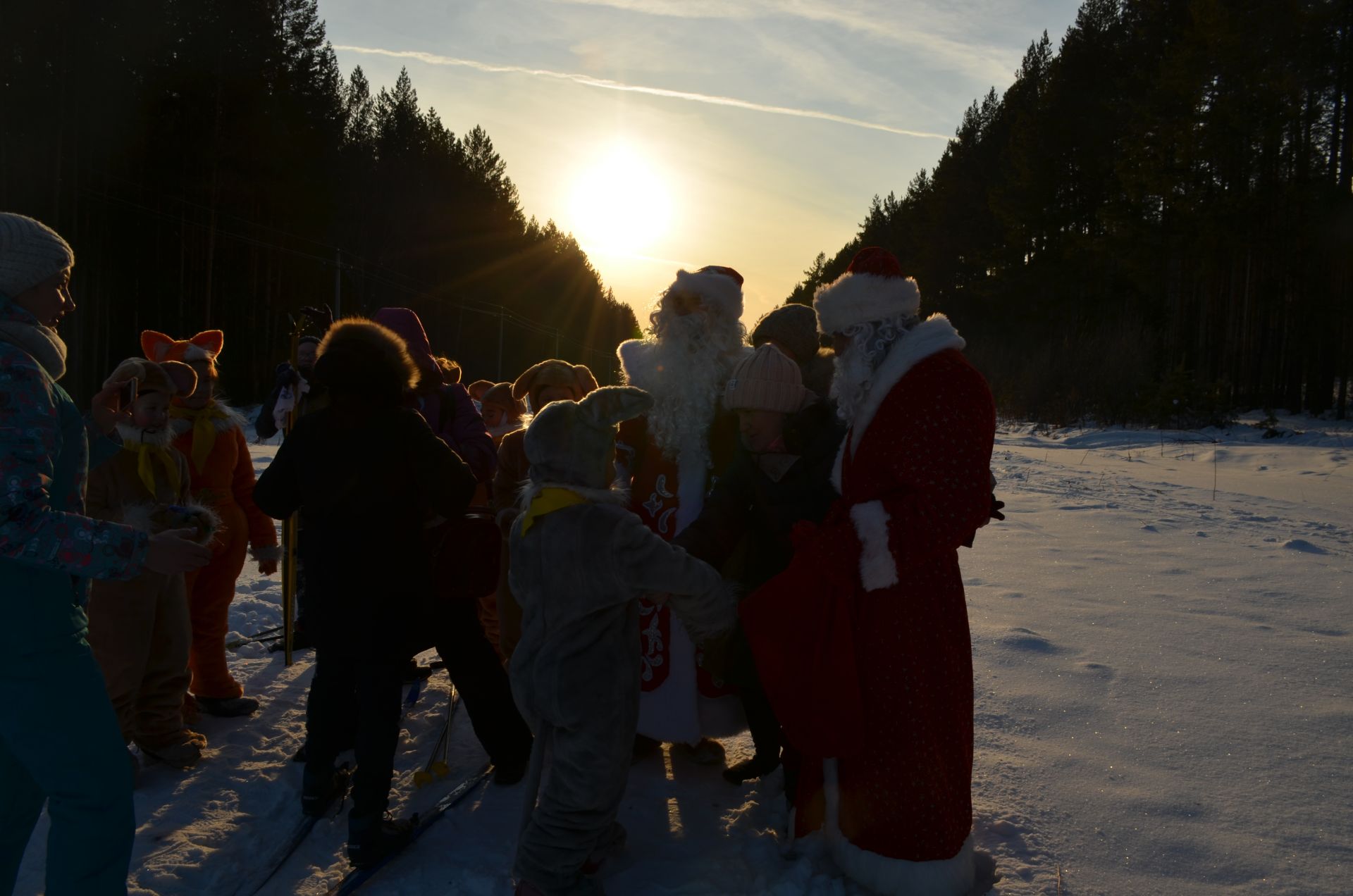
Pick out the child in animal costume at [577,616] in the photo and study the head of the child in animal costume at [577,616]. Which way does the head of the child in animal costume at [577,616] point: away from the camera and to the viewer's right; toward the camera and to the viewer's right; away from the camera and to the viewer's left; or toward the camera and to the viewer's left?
away from the camera and to the viewer's right

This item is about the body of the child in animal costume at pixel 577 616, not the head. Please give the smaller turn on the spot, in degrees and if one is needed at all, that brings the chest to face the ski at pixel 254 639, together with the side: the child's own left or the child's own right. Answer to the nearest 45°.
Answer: approximately 90° to the child's own left

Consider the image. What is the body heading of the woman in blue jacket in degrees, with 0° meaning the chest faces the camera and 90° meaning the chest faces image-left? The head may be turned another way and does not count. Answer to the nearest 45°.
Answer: approximately 270°

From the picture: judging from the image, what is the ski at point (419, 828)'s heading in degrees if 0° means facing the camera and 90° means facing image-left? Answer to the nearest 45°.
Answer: approximately 225°
